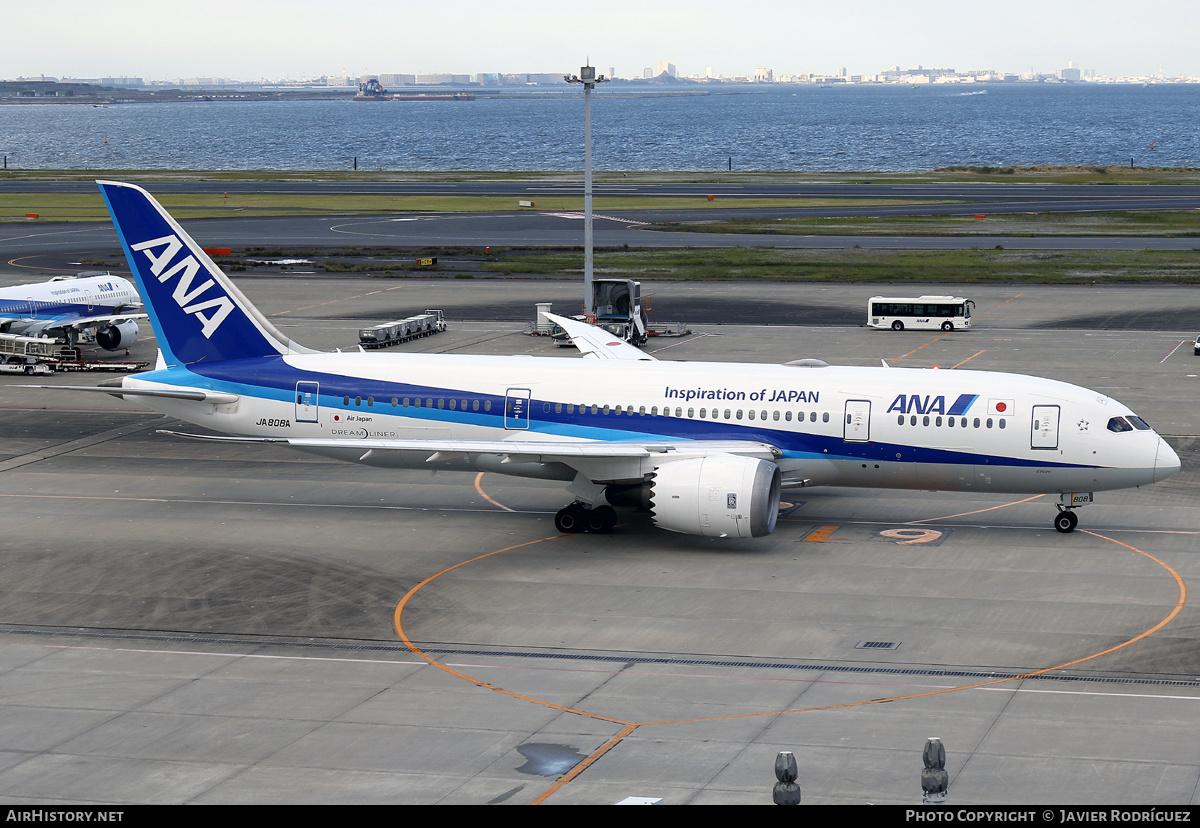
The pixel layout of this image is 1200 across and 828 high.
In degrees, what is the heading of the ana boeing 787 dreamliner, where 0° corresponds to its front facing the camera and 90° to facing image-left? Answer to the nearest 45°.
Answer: approximately 270°
